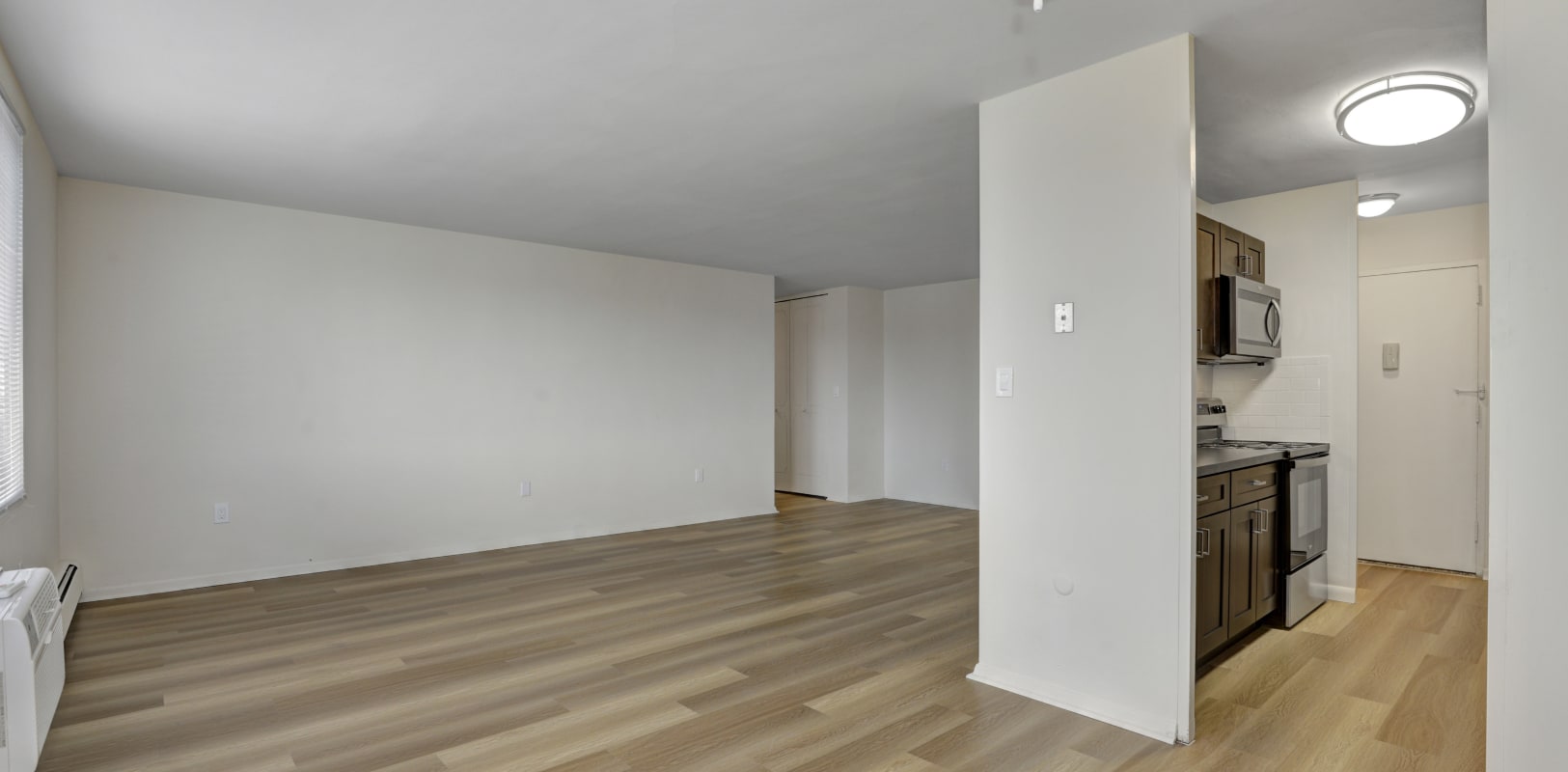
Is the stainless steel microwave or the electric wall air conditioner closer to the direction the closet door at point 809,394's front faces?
the electric wall air conditioner

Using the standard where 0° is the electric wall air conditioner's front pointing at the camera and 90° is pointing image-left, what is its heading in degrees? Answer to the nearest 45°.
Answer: approximately 270°

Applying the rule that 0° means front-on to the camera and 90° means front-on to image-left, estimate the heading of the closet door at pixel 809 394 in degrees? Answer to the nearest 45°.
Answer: approximately 45°

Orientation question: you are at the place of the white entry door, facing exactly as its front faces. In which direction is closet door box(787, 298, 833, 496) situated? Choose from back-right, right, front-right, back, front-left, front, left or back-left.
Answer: right

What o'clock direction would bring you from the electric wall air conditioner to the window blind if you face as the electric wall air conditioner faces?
The window blind is roughly at 9 o'clock from the electric wall air conditioner.

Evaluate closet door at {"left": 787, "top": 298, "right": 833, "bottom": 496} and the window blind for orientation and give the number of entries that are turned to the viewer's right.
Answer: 1

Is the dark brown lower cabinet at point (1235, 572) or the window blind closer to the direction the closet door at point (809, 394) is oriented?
the window blind

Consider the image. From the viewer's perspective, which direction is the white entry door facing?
toward the camera

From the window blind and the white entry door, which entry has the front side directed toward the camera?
the white entry door

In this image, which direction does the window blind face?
to the viewer's right

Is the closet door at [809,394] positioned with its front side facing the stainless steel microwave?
no

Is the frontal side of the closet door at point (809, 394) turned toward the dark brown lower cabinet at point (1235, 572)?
no

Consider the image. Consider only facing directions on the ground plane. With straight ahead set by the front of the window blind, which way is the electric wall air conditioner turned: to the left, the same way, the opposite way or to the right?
the same way
